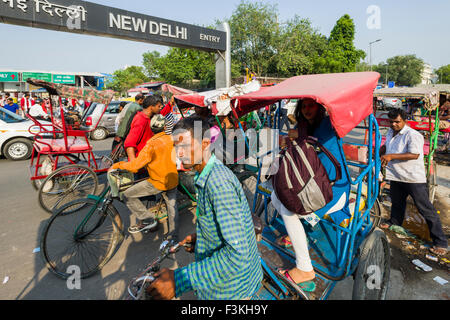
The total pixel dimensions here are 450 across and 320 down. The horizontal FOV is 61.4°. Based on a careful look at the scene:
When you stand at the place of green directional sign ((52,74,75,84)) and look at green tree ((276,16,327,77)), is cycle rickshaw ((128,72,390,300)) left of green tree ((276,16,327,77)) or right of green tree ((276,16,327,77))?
right

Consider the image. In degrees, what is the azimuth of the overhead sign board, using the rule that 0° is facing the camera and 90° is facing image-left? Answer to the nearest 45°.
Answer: approximately 315°

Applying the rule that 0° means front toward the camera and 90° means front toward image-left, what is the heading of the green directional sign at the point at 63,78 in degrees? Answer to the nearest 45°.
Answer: approximately 0°

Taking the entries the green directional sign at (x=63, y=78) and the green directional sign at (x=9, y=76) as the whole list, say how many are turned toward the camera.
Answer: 2

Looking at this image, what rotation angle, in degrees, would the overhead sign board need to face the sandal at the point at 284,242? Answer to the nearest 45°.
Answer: approximately 45° to its right

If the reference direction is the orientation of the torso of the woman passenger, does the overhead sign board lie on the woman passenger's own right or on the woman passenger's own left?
on the woman passenger's own right
